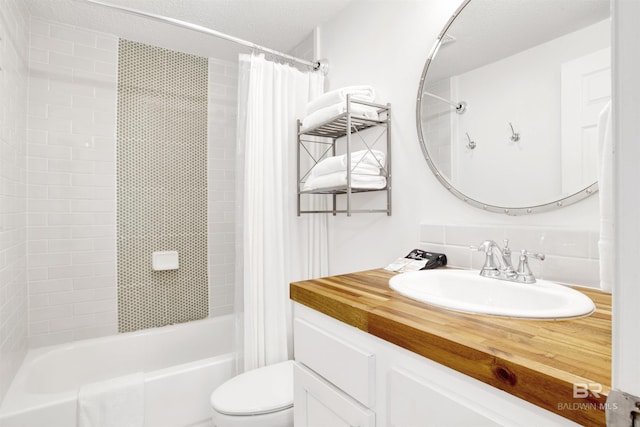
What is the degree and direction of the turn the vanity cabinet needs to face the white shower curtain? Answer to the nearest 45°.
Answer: approximately 90° to its right

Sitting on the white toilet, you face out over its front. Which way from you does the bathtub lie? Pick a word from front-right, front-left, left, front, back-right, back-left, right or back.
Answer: right

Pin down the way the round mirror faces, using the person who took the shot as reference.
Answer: facing the viewer and to the left of the viewer

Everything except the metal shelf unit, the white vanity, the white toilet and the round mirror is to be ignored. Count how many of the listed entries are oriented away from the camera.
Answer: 0

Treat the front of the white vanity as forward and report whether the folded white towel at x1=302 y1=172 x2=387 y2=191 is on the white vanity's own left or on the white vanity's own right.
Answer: on the white vanity's own right

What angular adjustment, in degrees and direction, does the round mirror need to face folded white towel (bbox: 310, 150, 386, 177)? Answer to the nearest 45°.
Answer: approximately 45° to its right

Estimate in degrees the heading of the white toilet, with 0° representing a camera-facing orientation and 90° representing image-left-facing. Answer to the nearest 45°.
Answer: approximately 45°

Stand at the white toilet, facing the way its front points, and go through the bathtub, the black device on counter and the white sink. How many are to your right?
1
